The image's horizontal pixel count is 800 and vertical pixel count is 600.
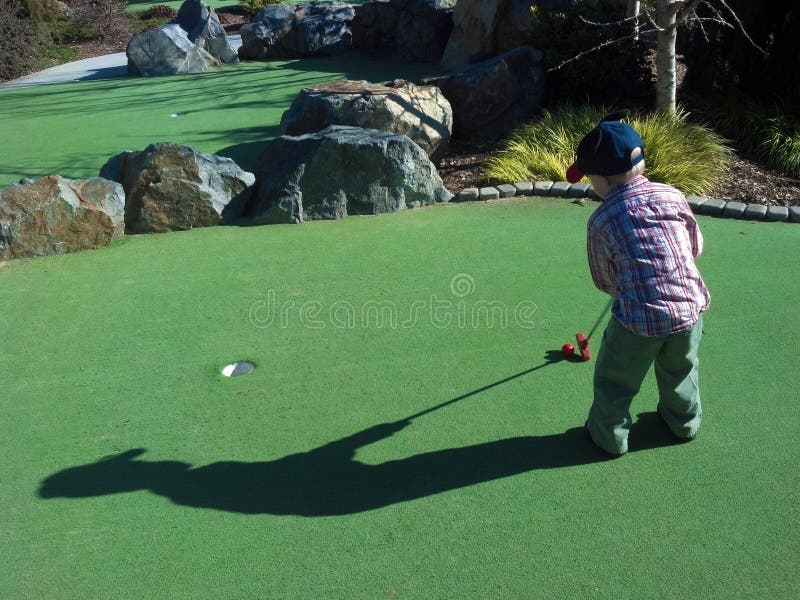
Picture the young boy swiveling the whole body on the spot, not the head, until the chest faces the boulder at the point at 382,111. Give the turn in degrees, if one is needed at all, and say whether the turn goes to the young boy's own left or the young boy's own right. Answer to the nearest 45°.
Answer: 0° — they already face it

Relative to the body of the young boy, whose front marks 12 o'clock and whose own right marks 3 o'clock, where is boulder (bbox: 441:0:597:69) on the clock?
The boulder is roughly at 1 o'clock from the young boy.

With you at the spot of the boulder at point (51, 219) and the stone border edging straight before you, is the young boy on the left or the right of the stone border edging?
right

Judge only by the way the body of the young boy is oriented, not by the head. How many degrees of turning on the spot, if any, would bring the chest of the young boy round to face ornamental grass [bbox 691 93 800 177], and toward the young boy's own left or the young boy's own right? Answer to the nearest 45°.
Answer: approximately 45° to the young boy's own right

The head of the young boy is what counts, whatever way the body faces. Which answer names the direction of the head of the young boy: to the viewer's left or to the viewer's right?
to the viewer's left

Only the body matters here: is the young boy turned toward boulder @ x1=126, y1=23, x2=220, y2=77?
yes

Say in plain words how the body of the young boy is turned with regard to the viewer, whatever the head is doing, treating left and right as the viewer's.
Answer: facing away from the viewer and to the left of the viewer

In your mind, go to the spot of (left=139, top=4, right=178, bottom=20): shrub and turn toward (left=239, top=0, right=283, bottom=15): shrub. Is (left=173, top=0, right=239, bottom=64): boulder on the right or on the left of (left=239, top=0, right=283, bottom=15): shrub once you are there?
right

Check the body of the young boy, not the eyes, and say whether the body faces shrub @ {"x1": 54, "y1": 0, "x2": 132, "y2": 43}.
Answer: yes
